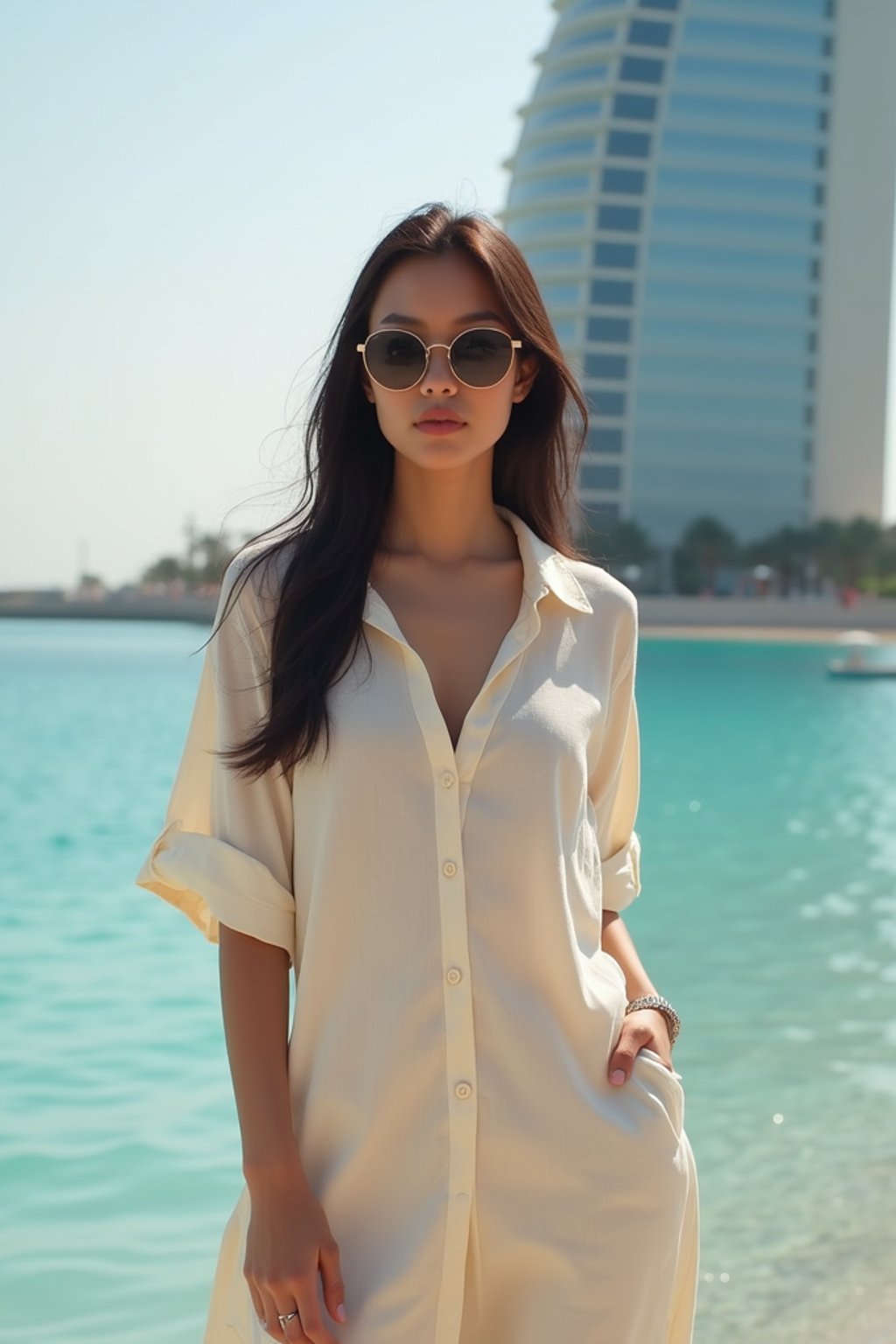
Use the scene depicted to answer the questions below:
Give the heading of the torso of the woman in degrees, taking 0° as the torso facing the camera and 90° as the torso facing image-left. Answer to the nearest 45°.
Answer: approximately 0°
